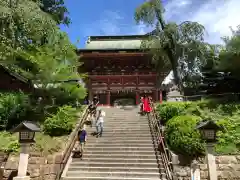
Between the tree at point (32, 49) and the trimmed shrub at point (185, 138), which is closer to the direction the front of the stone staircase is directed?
the trimmed shrub

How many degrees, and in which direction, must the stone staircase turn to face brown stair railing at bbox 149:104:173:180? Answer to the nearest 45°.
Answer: approximately 90° to its left

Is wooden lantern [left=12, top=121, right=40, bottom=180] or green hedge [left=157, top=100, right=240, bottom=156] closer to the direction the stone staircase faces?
the wooden lantern

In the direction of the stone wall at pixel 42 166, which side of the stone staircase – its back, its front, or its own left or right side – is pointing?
right

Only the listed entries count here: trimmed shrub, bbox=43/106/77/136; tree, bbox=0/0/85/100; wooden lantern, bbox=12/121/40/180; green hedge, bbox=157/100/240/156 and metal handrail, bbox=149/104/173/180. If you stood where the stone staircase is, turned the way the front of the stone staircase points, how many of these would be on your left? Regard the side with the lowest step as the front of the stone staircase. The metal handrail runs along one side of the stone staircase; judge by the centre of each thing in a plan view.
2

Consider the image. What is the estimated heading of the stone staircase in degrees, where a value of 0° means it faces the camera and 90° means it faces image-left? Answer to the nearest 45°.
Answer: approximately 0°

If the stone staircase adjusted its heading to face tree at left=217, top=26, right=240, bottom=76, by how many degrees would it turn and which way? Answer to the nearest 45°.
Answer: approximately 135° to its left

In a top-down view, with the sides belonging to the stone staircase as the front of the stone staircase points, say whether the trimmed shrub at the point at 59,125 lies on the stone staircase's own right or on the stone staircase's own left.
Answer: on the stone staircase's own right

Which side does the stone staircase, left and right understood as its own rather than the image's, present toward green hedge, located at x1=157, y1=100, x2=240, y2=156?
left

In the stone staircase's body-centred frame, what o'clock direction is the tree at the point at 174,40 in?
The tree is roughly at 7 o'clock from the stone staircase.
